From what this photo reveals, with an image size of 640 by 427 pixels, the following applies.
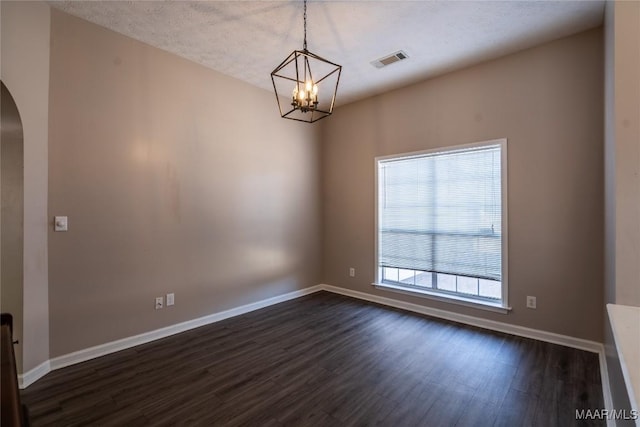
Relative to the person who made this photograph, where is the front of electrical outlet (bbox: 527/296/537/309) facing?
facing the viewer

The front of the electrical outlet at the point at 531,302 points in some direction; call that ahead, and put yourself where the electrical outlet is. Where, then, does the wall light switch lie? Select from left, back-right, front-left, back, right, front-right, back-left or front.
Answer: front-right

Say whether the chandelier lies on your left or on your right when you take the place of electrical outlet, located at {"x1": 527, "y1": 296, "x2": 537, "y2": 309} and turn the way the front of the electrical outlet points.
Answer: on your right

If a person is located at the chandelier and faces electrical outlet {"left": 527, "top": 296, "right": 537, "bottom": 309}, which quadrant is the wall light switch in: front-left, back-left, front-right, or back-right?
back-left
